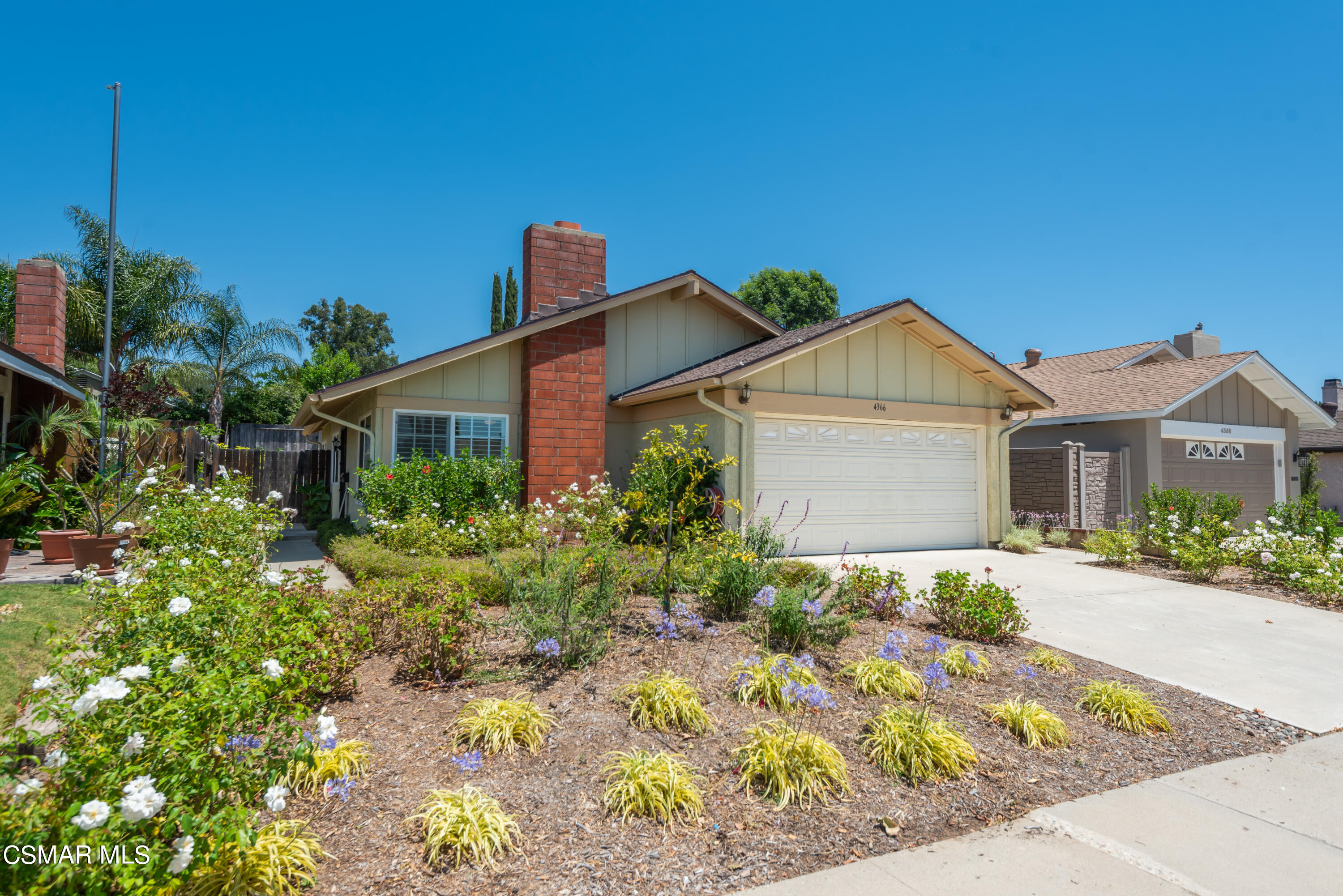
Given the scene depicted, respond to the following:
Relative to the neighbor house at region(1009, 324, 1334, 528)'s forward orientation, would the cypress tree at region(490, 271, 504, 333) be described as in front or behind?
behind

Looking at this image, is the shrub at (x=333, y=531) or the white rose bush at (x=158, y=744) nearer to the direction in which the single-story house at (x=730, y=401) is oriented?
the white rose bush

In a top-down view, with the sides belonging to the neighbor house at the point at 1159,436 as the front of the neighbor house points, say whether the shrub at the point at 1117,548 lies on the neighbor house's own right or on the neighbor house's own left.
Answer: on the neighbor house's own right

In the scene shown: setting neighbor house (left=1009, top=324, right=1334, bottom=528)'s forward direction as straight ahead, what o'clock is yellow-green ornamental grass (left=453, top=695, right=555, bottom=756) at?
The yellow-green ornamental grass is roughly at 2 o'clock from the neighbor house.

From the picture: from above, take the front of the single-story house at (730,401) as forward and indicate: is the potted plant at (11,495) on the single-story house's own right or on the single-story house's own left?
on the single-story house's own right

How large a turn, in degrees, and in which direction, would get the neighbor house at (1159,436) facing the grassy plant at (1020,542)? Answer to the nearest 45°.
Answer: approximately 45° to its right

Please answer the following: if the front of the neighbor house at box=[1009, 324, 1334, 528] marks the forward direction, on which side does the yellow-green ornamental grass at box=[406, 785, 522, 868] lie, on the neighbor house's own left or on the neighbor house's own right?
on the neighbor house's own right

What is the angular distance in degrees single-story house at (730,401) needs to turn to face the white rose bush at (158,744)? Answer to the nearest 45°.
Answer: approximately 45° to its right

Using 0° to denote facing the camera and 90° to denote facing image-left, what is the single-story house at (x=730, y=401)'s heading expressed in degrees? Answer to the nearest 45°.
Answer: approximately 315°

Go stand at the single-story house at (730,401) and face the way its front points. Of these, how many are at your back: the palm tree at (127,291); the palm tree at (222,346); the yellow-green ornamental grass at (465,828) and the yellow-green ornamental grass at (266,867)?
2

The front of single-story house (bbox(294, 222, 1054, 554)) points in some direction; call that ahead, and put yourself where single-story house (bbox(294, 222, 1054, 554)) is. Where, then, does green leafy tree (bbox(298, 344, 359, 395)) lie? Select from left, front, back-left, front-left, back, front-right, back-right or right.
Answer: back

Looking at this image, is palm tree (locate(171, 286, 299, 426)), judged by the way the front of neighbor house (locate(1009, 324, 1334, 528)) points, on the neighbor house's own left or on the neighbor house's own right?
on the neighbor house's own right

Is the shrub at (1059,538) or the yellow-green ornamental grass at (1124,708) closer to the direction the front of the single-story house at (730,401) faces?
the yellow-green ornamental grass
